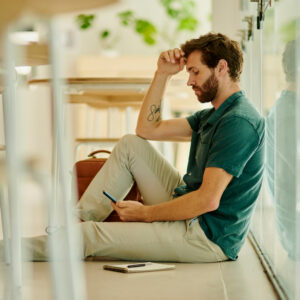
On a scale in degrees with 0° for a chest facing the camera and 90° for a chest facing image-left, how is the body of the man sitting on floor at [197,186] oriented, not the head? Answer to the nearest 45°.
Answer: approximately 90°

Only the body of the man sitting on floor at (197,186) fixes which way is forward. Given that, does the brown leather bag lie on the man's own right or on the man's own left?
on the man's own right
